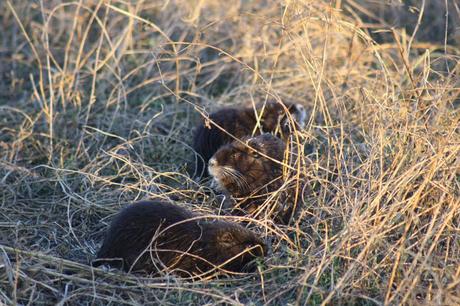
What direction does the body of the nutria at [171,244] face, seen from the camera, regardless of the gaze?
to the viewer's right

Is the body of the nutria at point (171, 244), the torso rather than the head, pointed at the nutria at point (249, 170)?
no
